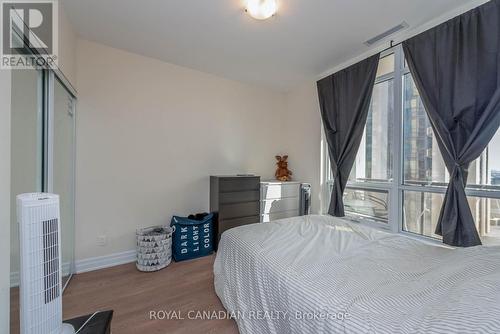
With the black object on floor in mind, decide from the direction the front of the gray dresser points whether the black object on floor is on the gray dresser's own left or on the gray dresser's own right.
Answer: on the gray dresser's own right

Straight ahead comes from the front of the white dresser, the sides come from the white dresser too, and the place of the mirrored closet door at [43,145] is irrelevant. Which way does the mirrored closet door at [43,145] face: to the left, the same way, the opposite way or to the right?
to the left

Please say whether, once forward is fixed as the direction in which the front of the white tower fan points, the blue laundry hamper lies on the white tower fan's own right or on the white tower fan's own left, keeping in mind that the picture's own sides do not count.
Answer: on the white tower fan's own left

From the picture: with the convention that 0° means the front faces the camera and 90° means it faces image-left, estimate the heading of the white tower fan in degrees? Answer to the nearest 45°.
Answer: approximately 315°

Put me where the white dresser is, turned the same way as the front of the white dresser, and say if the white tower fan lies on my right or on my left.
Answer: on my right

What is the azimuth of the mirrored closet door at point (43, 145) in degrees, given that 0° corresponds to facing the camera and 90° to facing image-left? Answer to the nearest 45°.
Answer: approximately 270°

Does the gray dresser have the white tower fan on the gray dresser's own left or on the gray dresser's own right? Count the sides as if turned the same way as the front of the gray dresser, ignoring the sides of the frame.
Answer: on the gray dresser's own right
